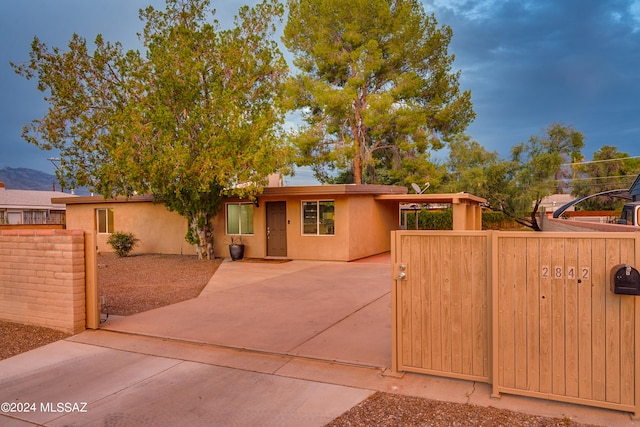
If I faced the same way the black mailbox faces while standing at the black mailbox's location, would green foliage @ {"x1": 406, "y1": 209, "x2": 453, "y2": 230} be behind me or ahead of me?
behind

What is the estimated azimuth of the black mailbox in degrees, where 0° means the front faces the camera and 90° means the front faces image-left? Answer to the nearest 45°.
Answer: approximately 0°

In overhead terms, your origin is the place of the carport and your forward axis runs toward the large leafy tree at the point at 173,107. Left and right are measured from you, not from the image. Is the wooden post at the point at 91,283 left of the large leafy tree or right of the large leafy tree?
left

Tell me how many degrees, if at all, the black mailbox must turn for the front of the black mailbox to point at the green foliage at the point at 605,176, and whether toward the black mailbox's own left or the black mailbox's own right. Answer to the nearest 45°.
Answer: approximately 180°

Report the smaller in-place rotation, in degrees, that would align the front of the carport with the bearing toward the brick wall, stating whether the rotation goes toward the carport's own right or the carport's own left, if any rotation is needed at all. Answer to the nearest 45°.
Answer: approximately 45° to the carport's own right

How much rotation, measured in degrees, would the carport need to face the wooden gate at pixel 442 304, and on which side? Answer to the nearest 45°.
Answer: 0° — it already faces it

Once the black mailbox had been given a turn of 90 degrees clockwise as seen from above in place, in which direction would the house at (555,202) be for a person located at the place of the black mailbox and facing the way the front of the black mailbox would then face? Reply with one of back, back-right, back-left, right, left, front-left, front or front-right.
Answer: right

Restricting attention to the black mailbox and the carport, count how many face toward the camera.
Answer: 2

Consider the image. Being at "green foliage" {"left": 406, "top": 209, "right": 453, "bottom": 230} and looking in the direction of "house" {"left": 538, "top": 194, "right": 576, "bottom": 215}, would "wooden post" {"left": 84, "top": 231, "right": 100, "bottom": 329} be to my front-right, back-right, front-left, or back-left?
back-right

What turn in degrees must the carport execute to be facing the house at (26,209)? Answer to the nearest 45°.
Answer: approximately 90° to its right

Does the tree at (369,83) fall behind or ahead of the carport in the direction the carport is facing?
behind

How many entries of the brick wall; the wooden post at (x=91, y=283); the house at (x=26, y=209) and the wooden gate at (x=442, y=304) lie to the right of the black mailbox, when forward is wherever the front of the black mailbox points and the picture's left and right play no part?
4
